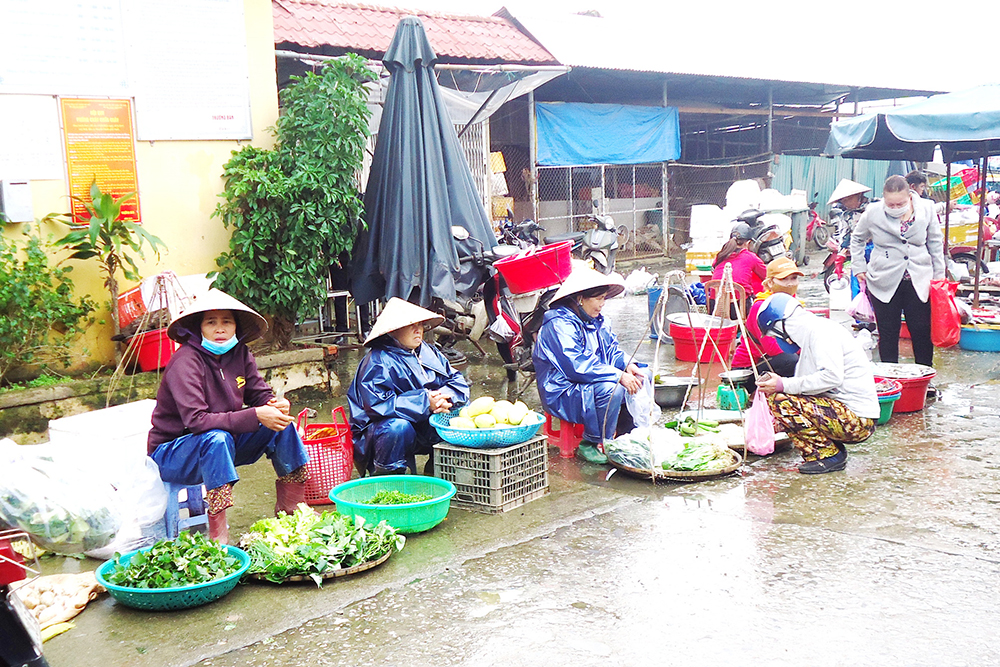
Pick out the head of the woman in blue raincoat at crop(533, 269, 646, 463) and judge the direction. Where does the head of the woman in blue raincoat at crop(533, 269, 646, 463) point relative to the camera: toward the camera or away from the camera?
toward the camera

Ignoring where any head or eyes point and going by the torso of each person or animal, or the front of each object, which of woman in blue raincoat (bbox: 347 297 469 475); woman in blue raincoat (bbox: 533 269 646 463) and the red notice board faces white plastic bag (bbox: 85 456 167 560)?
the red notice board

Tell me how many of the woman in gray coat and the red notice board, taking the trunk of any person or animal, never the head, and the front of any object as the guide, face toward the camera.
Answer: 2

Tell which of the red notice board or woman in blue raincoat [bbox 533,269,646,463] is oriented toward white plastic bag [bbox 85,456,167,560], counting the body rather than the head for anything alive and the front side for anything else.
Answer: the red notice board

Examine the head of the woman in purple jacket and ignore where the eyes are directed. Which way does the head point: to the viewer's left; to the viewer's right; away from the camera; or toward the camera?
toward the camera

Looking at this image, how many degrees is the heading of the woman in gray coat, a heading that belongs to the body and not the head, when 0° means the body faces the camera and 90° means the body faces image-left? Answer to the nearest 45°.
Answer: approximately 0°

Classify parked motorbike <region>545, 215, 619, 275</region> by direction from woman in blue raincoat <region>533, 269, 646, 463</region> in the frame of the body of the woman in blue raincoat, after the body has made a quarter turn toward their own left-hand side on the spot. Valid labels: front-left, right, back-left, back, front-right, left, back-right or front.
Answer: front-left

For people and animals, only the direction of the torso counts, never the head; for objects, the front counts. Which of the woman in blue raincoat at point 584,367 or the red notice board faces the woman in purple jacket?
the red notice board

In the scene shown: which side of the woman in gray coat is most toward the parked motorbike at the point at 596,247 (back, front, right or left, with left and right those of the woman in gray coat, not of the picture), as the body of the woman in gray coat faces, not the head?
back

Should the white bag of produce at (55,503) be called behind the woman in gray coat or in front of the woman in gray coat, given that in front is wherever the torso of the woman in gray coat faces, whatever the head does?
in front

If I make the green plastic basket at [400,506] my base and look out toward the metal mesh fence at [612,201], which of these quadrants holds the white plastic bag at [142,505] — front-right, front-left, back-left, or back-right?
back-left

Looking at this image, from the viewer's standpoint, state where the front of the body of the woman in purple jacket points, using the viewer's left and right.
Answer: facing the viewer and to the right of the viewer

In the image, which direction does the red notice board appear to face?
toward the camera

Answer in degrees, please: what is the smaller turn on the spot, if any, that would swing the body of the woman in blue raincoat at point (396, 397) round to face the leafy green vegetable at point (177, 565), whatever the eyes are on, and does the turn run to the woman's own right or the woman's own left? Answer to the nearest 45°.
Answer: approximately 90° to the woman's own right

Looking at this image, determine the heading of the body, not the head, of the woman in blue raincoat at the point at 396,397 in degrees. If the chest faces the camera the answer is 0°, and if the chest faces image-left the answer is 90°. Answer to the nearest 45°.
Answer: approximately 315°

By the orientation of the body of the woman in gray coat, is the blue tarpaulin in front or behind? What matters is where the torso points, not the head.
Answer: behind
